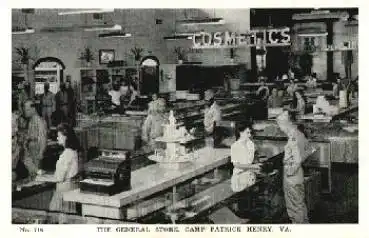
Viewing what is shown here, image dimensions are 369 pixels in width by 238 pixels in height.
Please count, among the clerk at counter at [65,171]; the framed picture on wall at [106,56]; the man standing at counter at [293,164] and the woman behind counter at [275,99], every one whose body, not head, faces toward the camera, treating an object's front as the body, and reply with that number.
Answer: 2

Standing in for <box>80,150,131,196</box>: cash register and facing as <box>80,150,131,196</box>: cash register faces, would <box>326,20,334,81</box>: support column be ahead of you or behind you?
behind

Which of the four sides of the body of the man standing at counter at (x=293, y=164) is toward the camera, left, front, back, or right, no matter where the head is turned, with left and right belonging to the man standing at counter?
left

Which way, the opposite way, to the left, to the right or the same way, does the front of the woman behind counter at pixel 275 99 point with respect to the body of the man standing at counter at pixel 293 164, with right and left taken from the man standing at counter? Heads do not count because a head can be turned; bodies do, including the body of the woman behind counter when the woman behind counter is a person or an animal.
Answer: to the left

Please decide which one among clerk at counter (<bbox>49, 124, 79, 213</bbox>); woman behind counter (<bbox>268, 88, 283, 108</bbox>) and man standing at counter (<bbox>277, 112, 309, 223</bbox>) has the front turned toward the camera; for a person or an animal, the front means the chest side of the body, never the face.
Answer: the woman behind counter

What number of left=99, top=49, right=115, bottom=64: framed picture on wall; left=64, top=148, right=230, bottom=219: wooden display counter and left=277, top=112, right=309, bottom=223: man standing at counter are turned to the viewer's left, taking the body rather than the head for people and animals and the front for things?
1
